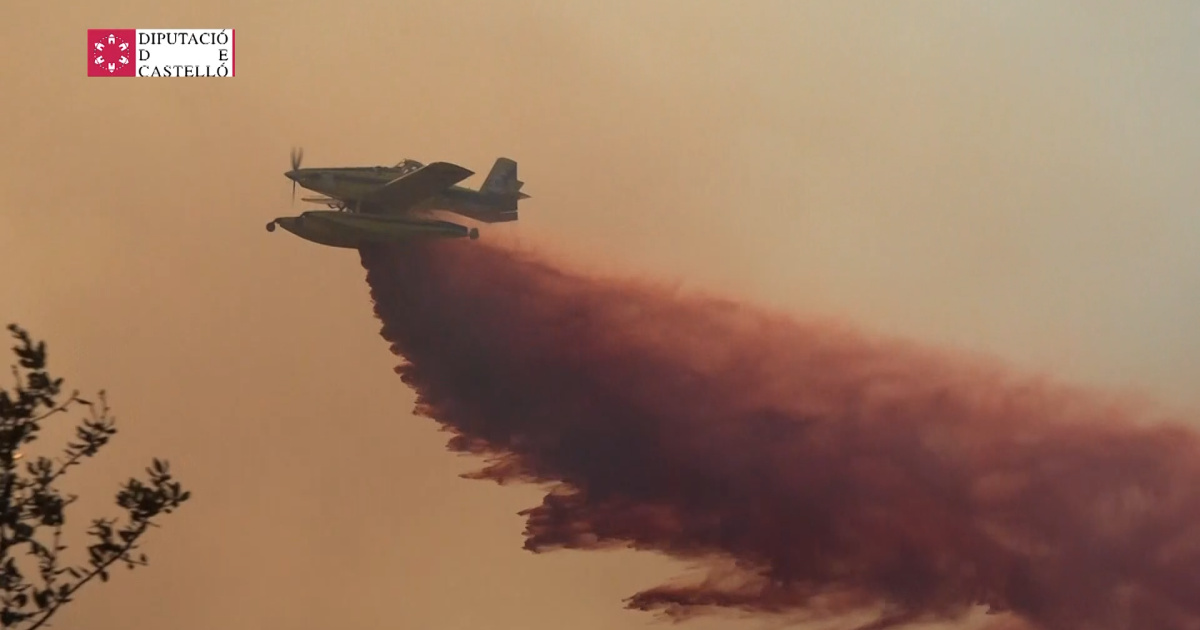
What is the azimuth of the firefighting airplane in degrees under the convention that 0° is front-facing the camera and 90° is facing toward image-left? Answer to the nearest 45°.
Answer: approximately 90°

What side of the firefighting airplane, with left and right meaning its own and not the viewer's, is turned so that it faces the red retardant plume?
back
